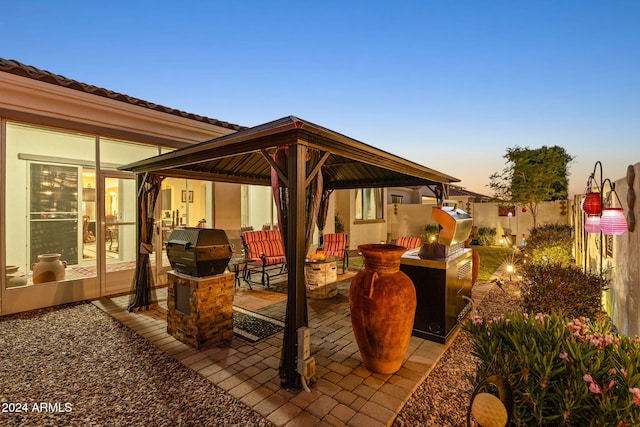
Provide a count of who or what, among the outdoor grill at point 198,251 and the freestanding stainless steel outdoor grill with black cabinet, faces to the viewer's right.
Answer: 0

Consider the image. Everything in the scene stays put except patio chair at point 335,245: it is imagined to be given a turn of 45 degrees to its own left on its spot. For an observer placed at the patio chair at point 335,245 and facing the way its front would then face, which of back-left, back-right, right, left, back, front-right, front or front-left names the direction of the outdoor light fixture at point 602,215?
front-left

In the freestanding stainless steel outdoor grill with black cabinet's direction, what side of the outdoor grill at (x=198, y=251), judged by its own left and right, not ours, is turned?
left

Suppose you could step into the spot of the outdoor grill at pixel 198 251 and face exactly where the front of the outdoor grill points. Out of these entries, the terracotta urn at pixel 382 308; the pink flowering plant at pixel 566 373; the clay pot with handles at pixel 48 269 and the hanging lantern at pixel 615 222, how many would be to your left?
3

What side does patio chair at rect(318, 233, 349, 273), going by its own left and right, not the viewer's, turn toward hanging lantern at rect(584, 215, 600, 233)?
left

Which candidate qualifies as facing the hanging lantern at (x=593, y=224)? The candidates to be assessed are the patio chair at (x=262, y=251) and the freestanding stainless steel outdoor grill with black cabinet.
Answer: the patio chair

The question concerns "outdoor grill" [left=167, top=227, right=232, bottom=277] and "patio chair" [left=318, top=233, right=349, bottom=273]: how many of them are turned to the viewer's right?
0

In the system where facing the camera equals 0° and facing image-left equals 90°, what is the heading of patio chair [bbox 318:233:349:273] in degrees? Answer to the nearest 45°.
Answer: approximately 45°

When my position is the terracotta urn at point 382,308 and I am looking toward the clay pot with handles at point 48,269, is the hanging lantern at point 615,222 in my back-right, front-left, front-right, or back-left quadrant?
back-right

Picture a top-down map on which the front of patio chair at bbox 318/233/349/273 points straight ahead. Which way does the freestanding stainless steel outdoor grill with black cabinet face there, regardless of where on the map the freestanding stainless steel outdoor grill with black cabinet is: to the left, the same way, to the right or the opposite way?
to the right

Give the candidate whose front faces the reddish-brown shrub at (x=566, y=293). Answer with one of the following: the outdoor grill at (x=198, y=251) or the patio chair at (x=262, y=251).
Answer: the patio chair

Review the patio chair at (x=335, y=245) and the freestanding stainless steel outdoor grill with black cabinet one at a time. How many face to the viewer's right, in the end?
0

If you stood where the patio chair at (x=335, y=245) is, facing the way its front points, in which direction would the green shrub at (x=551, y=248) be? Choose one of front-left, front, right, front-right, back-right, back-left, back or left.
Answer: back-left

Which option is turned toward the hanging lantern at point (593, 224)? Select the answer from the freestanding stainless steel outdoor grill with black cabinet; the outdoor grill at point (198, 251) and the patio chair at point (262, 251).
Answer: the patio chair

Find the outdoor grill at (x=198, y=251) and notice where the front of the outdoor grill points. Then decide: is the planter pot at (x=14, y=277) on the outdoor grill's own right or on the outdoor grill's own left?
on the outdoor grill's own right

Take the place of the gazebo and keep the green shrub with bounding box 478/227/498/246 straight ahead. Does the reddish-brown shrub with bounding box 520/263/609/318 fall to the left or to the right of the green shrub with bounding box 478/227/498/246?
right

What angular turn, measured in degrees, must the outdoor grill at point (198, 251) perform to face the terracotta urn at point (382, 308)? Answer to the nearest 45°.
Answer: approximately 90° to its left
